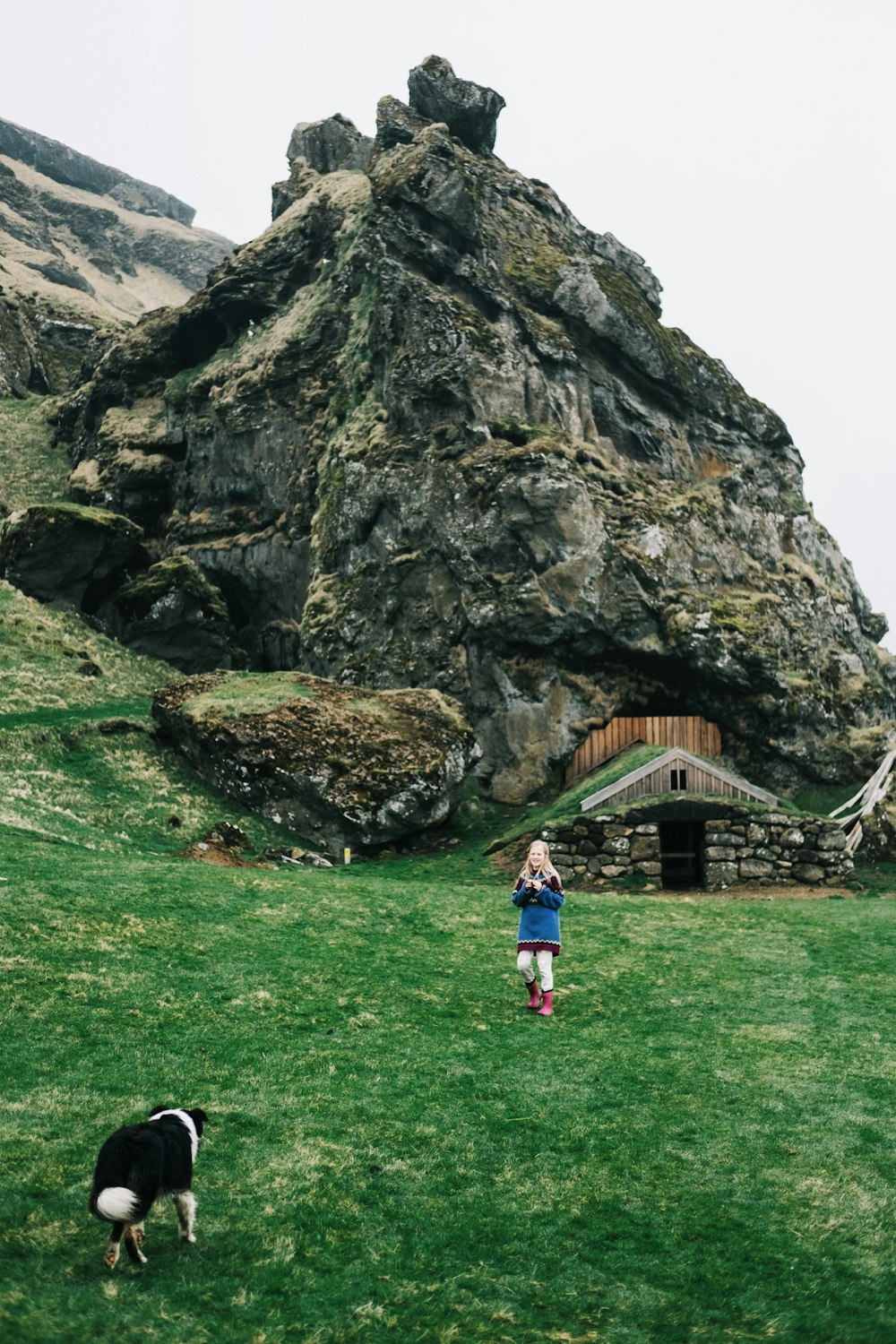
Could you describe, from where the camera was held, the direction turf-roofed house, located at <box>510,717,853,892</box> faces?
facing the viewer

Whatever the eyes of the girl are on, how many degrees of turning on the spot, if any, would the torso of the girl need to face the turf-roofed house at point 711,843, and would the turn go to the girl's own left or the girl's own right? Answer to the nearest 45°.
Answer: approximately 180°

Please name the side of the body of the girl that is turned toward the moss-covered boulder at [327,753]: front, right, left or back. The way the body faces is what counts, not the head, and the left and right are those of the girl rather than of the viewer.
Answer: back

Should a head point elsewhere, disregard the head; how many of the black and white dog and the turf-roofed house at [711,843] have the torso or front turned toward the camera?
1

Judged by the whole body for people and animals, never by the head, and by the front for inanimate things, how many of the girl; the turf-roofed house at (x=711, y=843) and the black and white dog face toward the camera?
2

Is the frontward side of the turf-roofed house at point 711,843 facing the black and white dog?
yes

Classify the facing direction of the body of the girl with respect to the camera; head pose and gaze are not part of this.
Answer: toward the camera

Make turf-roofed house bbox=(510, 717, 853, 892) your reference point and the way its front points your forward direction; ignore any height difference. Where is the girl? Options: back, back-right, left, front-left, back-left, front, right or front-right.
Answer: front

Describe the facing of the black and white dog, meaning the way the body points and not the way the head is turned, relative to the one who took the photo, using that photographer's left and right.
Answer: facing away from the viewer and to the right of the viewer

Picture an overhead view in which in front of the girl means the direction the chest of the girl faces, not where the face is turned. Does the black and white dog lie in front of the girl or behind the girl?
in front
